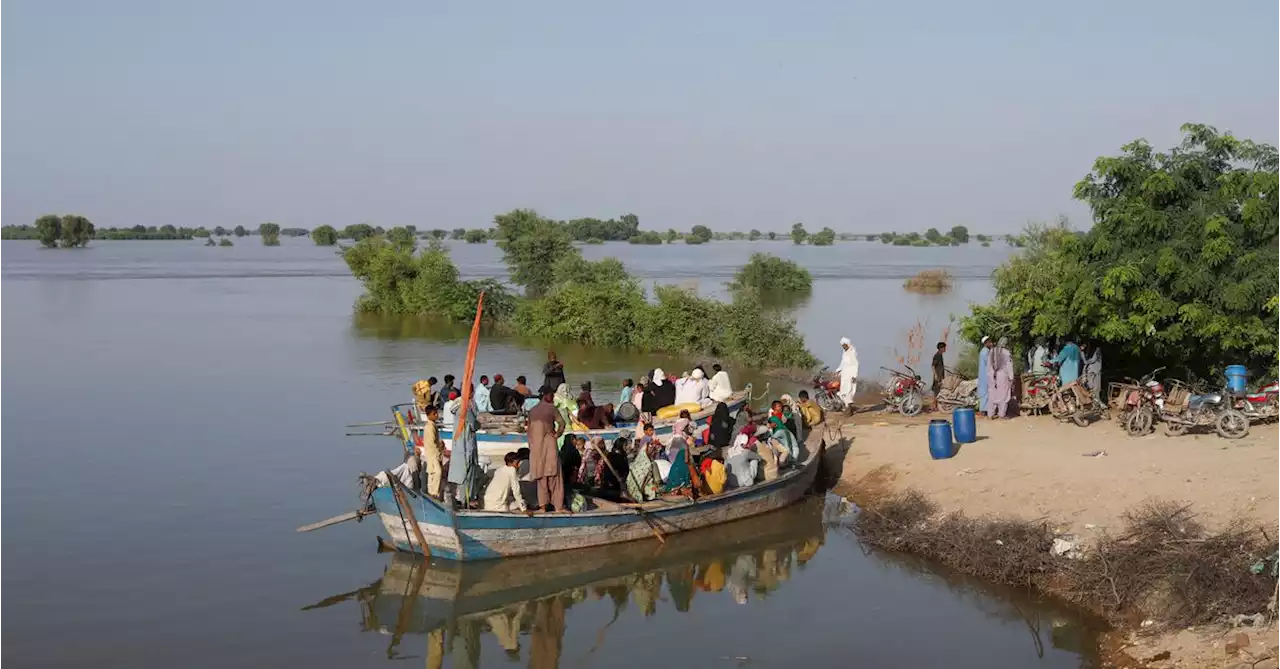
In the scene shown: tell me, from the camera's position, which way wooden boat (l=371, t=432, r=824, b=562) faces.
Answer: facing away from the viewer and to the right of the viewer

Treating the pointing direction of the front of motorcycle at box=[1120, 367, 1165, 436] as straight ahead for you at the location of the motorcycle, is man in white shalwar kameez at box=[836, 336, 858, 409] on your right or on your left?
on your right

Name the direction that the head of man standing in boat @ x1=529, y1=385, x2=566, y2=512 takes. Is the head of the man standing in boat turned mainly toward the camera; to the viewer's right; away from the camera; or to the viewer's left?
away from the camera

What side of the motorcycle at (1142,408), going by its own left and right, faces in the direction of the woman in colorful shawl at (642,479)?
front

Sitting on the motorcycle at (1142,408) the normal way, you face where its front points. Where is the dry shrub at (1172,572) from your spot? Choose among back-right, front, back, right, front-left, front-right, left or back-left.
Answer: front-left

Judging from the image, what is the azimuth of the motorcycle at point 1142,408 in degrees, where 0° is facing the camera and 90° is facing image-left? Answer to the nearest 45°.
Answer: approximately 45°
